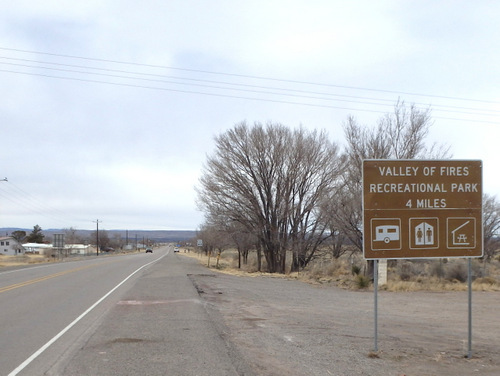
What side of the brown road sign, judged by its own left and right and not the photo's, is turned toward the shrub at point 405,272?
back

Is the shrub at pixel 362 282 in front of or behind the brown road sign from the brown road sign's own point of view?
behind

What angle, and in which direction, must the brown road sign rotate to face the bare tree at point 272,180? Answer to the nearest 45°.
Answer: approximately 180°

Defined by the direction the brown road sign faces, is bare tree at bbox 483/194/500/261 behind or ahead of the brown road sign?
behind

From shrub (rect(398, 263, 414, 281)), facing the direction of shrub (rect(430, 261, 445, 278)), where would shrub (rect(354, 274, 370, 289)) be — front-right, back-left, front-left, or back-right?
back-right

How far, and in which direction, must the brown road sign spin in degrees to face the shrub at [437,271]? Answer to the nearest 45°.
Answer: approximately 180°

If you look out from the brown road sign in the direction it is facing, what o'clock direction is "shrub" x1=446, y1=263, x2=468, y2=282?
The shrub is roughly at 6 o'clock from the brown road sign.

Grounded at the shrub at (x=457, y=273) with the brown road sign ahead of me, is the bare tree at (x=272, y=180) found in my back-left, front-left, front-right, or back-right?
back-right

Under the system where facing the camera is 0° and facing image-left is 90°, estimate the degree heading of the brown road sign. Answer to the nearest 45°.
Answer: approximately 0°
